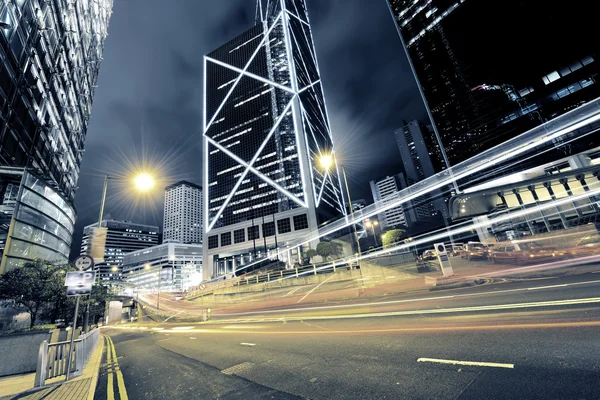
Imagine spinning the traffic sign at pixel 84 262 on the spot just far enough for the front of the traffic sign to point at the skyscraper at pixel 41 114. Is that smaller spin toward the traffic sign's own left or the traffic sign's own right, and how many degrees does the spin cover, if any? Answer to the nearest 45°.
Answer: approximately 180°

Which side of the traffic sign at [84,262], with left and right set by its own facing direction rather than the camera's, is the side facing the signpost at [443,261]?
left

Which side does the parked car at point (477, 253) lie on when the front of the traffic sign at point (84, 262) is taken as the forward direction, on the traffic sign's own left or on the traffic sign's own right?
on the traffic sign's own left

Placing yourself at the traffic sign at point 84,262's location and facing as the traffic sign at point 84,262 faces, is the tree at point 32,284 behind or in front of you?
behind

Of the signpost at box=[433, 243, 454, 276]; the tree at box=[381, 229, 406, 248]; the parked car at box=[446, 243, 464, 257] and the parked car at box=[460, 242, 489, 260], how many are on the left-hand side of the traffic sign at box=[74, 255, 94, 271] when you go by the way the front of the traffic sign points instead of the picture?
4

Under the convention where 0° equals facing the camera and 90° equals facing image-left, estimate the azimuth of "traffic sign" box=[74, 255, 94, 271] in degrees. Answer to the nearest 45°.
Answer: approximately 0°

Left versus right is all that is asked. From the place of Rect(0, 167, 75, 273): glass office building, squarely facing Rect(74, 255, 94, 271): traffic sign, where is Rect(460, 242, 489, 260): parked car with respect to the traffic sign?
left

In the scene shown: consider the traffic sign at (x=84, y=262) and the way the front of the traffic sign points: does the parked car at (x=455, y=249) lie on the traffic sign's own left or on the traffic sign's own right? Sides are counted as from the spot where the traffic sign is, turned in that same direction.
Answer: on the traffic sign's own left
